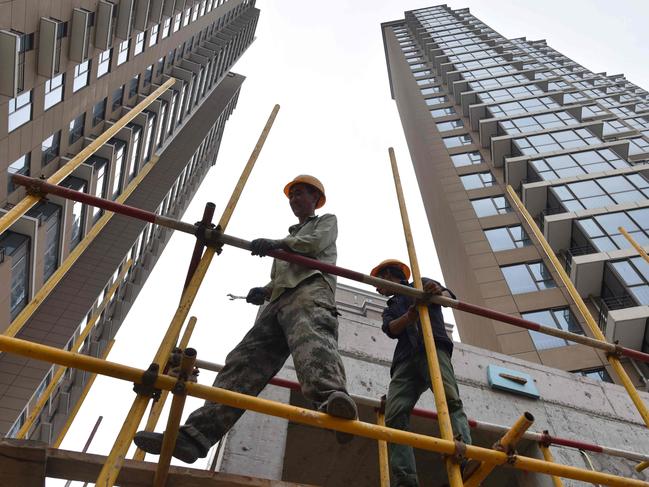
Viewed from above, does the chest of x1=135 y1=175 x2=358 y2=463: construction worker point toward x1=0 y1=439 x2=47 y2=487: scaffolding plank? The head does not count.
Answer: yes

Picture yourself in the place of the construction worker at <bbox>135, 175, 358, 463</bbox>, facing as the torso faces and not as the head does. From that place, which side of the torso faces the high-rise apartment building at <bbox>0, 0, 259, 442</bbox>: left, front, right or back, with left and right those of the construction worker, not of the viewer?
right

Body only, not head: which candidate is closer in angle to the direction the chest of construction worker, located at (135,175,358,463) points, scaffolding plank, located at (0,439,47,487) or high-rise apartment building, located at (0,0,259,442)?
the scaffolding plank

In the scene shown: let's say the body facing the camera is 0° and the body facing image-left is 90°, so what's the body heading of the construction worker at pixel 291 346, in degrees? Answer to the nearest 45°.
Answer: approximately 45°

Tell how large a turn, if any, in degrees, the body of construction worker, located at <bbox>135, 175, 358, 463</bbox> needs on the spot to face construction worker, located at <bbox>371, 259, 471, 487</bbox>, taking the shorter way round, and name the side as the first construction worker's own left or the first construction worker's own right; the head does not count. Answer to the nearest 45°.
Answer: approximately 180°

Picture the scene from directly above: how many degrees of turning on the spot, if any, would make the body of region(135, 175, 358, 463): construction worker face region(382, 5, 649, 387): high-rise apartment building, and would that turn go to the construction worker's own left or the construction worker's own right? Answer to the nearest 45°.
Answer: approximately 180°
